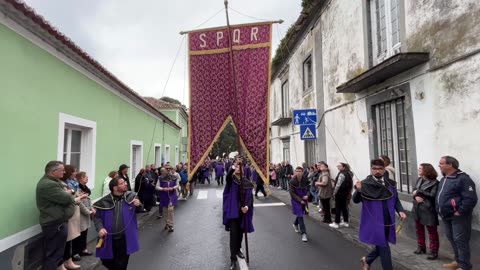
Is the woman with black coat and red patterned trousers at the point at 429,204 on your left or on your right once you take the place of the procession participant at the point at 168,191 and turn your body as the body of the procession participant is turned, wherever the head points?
on your left

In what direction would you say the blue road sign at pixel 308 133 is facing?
toward the camera

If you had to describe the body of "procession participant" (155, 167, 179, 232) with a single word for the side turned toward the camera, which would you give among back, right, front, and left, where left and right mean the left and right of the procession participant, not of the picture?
front

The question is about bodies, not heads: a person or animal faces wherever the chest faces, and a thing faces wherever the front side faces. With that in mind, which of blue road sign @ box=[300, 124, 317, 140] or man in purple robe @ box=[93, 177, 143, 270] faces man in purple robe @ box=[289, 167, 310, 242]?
the blue road sign

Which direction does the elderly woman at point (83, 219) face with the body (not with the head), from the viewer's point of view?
to the viewer's right

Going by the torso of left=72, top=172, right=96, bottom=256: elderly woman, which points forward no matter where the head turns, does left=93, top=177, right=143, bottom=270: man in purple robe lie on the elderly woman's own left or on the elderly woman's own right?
on the elderly woman's own right

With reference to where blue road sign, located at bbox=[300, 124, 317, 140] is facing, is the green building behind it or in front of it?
in front

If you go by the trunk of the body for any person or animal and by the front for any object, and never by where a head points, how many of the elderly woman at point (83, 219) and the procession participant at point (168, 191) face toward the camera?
1

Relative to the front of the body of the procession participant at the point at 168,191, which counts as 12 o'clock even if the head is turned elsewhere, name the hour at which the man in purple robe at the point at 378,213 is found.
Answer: The man in purple robe is roughly at 11 o'clock from the procession participant.

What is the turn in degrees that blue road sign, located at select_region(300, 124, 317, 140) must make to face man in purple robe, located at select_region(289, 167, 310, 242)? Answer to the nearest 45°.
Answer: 0° — it already faces them
